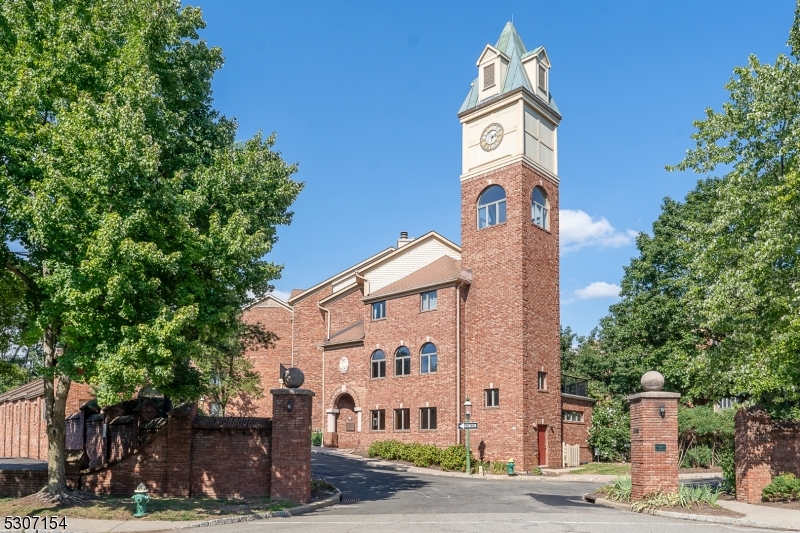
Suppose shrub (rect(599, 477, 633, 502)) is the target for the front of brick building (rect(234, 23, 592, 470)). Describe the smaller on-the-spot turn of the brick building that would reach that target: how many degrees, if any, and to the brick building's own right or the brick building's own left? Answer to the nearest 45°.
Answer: approximately 45° to the brick building's own left

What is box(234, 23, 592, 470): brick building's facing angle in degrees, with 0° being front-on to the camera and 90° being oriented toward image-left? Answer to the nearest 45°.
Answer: approximately 45°

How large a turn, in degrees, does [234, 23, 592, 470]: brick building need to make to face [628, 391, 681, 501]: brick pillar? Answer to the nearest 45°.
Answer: approximately 45° to its left

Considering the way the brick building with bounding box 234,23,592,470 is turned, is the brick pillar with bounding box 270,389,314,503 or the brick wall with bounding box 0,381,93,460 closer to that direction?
the brick pillar

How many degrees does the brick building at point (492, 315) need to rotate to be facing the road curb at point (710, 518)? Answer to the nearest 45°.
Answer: approximately 45° to its left

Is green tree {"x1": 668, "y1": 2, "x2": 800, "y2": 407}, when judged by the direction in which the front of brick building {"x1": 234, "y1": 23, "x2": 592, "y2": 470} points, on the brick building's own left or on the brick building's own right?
on the brick building's own left
